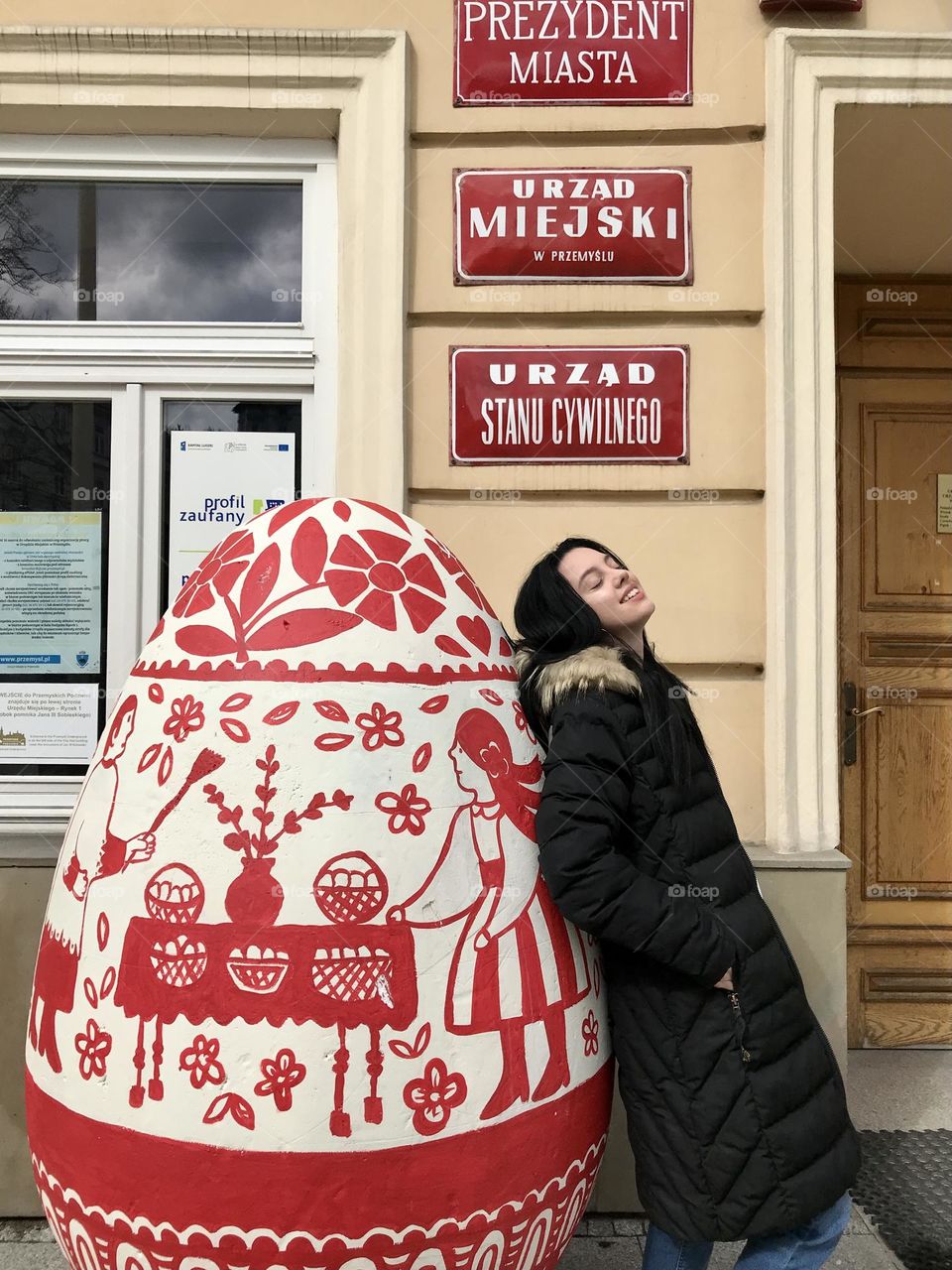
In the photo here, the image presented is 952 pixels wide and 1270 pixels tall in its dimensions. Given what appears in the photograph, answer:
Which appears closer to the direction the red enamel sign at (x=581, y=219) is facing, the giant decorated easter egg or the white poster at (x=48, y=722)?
the giant decorated easter egg

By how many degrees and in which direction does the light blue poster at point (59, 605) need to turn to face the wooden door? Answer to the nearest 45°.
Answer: approximately 90° to its left

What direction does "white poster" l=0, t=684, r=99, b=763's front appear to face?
toward the camera

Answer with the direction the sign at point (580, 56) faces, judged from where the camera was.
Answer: facing the viewer

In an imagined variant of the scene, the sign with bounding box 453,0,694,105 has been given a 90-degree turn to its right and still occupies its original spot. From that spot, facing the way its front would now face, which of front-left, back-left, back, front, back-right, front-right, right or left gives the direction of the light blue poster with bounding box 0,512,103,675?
front

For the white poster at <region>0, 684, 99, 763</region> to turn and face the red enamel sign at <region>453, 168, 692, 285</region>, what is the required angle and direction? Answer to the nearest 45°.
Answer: approximately 45° to its left

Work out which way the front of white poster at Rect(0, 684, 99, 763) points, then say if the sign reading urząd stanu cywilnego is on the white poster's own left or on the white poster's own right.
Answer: on the white poster's own left

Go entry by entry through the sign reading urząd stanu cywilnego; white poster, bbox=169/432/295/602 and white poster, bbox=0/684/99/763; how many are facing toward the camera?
3

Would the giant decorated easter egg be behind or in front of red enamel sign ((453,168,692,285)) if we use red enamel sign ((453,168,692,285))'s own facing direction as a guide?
in front

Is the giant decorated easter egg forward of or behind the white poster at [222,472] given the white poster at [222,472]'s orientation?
forward

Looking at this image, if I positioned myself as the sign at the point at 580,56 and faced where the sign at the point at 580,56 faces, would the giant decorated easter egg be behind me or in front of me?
in front

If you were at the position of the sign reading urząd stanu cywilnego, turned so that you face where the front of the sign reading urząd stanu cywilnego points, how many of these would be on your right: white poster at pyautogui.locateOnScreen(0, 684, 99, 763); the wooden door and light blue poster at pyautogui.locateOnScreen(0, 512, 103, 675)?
2
